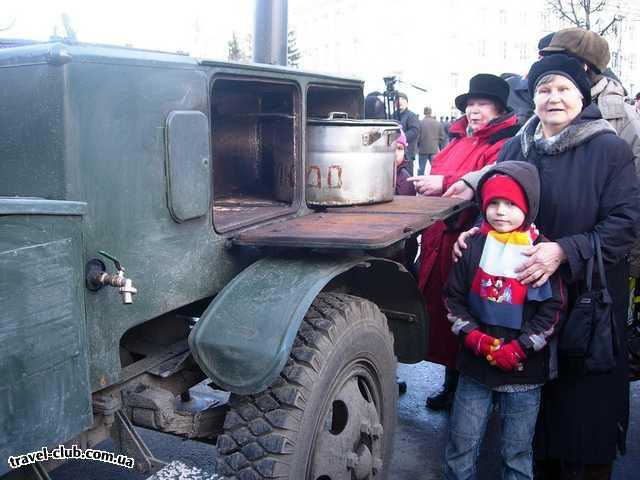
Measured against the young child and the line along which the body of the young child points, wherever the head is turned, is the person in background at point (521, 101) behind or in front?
behind

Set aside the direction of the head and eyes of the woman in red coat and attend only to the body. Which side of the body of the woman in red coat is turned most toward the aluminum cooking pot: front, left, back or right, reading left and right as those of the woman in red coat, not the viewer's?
front

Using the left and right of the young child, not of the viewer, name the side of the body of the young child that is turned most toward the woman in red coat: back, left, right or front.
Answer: back

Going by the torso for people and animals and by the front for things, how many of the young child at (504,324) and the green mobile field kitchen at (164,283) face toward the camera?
1

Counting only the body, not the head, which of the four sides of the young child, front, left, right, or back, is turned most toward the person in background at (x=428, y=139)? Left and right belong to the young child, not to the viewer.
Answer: back

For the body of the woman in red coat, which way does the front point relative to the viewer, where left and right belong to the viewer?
facing the viewer and to the left of the viewer
